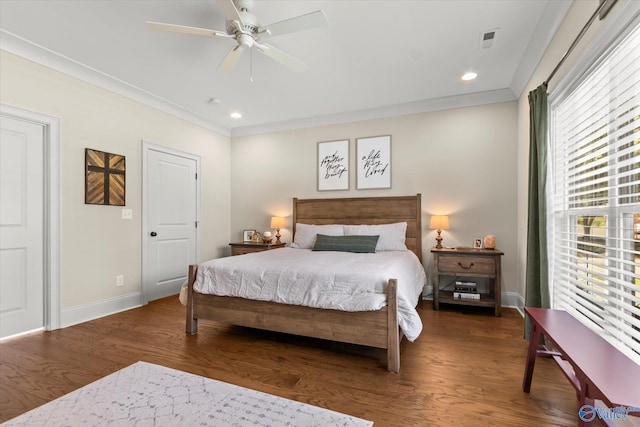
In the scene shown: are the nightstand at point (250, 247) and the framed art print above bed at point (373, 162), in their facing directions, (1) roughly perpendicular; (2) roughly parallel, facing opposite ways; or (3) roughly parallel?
roughly parallel

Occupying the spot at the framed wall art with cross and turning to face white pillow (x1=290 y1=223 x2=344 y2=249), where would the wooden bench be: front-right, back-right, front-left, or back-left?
front-right

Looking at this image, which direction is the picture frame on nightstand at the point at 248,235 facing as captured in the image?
toward the camera

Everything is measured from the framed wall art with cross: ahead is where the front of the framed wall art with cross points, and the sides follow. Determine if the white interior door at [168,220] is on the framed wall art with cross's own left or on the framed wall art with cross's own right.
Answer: on the framed wall art with cross's own left

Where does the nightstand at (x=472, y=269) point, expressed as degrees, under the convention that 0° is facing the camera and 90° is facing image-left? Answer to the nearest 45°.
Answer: approximately 0°

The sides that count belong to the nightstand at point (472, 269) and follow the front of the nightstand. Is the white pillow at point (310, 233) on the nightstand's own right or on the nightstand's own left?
on the nightstand's own right

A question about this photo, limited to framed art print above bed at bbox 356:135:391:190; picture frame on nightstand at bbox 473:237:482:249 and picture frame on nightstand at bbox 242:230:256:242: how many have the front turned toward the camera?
3

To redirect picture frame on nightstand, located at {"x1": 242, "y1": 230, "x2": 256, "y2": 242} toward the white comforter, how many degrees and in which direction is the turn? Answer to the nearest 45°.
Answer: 0° — it already faces it

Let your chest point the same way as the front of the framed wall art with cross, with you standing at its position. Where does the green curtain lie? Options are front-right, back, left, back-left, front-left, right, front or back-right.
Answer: front

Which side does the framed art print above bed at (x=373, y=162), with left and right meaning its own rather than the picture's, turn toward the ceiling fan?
front

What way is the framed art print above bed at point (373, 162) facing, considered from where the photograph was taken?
facing the viewer

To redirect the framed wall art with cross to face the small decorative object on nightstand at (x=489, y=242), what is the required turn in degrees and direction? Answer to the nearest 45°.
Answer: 0° — it already faces it

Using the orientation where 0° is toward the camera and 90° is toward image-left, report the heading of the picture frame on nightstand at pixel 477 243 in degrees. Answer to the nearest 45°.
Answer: approximately 0°

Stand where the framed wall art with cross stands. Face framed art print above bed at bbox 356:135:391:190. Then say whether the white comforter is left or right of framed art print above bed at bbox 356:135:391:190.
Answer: right

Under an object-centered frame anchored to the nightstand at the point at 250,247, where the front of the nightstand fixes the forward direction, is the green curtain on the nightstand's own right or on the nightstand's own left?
on the nightstand's own left

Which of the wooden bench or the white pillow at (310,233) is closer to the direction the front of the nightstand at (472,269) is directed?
the wooden bench

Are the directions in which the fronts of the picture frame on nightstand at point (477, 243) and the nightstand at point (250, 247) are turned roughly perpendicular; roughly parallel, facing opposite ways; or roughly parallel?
roughly parallel

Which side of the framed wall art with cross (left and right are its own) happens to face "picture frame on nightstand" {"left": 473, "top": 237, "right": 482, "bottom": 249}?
front

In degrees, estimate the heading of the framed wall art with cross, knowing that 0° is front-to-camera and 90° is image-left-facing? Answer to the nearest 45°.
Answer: approximately 315°

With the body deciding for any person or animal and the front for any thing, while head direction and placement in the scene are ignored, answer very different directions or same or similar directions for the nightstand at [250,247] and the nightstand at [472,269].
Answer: same or similar directions

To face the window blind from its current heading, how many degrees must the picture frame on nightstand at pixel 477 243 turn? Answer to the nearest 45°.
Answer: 0° — it already faces it
